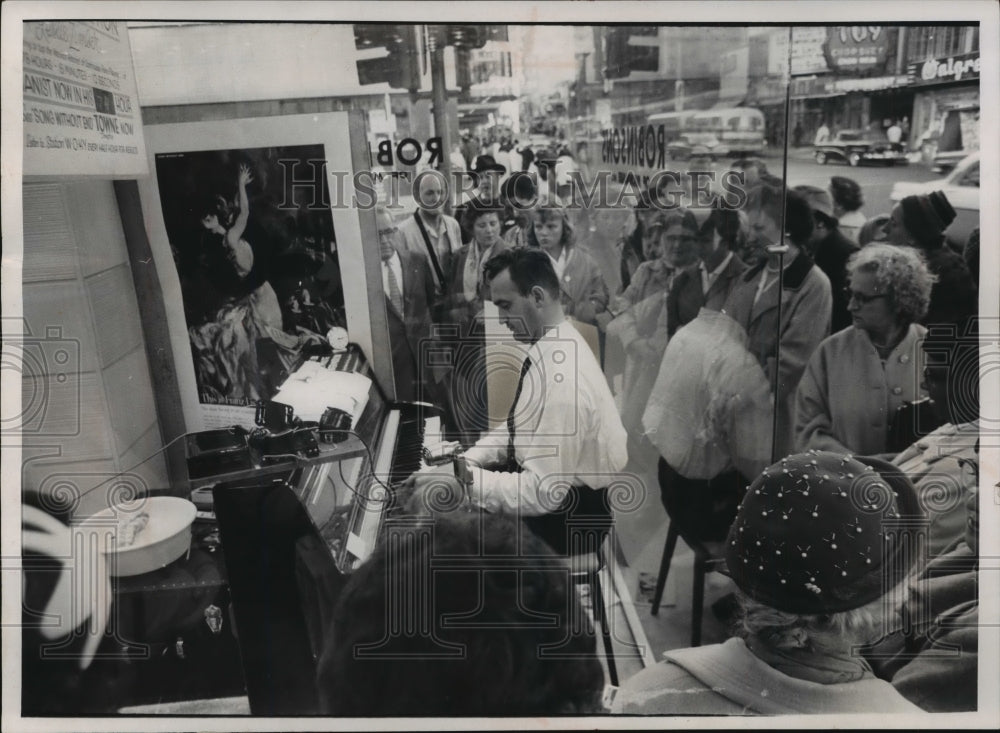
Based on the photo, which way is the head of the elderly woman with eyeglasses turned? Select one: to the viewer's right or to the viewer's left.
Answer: to the viewer's left

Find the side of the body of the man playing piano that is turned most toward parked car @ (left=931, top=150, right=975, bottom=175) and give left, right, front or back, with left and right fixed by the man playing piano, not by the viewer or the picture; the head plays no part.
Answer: right

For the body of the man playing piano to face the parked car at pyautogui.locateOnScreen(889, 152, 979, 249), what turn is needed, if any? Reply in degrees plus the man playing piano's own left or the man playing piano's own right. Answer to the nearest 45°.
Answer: approximately 180°

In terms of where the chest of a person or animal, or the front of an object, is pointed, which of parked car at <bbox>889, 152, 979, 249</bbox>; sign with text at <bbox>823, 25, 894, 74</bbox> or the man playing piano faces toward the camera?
the sign with text

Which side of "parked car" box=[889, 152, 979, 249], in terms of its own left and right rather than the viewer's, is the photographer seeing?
left

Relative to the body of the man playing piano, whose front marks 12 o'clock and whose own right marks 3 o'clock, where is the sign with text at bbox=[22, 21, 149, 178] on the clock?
The sign with text is roughly at 12 o'clock from the man playing piano.

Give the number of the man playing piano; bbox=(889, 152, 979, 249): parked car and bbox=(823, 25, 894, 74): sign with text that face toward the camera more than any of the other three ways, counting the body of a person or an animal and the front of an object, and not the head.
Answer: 1

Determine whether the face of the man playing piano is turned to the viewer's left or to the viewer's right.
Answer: to the viewer's left

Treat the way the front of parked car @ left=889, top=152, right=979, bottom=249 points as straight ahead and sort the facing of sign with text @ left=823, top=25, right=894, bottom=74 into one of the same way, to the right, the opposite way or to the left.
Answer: to the left

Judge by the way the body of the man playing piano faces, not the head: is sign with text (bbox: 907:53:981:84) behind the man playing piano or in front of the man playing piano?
behind

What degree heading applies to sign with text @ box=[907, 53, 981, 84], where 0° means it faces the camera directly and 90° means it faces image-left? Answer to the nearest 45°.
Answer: approximately 45°
